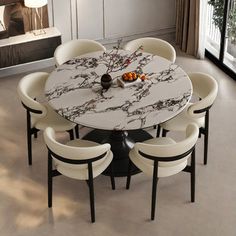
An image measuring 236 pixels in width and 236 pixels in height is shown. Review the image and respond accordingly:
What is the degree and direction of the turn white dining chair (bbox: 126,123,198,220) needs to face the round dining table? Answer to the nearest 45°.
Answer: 0° — it already faces it

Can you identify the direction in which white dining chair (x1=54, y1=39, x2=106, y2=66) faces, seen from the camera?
facing the viewer and to the right of the viewer

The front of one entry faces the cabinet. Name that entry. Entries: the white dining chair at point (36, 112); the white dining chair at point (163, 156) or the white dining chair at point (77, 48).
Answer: the white dining chair at point (163, 156)

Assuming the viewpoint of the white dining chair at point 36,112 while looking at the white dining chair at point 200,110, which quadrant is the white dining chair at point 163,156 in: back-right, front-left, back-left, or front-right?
front-right

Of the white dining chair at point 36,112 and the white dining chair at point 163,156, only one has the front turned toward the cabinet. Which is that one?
the white dining chair at point 163,156

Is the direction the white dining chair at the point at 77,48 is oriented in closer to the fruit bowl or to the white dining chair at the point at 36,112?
the fruit bowl

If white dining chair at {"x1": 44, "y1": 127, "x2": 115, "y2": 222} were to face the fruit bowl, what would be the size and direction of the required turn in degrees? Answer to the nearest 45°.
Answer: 0° — it already faces it

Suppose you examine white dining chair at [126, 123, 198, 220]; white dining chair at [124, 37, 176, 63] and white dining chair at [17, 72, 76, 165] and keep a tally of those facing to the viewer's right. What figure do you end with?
1

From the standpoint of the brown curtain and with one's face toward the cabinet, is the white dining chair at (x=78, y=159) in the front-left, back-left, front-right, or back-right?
front-left

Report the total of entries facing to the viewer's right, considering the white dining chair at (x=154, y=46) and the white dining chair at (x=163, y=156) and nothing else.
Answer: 0

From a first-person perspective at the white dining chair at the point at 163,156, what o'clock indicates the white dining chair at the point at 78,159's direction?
the white dining chair at the point at 78,159 is roughly at 10 o'clock from the white dining chair at the point at 163,156.

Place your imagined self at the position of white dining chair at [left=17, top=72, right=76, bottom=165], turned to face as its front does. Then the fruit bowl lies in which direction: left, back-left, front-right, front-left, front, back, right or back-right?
front

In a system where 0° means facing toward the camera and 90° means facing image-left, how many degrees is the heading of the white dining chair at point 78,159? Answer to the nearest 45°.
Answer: approximately 225°

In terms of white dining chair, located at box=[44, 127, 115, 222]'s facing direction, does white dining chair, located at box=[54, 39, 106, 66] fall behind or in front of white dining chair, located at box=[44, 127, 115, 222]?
in front

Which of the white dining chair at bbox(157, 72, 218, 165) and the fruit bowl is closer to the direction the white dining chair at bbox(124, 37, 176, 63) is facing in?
the fruit bowl

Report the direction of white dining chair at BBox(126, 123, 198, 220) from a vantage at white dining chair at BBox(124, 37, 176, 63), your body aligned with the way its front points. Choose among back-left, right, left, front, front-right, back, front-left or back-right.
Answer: front-left

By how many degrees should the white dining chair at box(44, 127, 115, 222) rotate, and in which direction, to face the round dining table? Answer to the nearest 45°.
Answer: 0° — it already faces it

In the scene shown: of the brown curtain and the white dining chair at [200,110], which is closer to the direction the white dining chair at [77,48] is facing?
the white dining chair

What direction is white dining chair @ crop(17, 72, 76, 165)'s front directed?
to the viewer's right

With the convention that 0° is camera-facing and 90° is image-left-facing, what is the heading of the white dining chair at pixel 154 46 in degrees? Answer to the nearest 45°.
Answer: approximately 45°

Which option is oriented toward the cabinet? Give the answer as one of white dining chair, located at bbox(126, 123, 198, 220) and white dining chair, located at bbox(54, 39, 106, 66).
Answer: white dining chair, located at bbox(126, 123, 198, 220)
